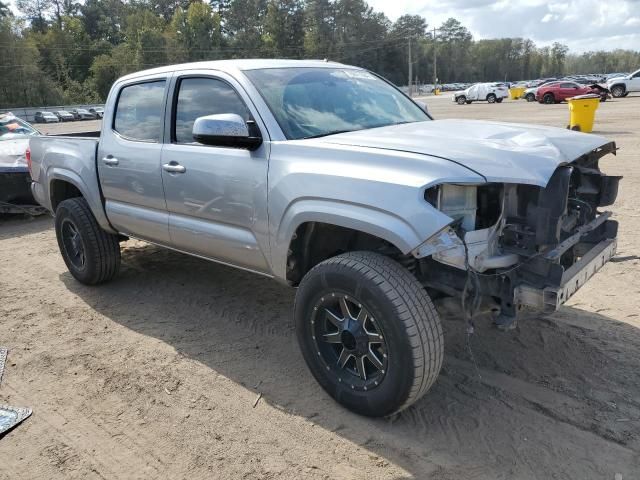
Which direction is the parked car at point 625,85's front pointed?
to the viewer's left

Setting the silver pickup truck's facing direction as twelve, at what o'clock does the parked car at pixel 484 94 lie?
The parked car is roughly at 8 o'clock from the silver pickup truck.

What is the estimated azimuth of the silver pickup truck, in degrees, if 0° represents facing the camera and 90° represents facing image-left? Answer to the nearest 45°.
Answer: approximately 315°

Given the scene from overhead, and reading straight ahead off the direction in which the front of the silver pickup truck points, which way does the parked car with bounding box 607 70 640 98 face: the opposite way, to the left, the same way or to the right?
the opposite way

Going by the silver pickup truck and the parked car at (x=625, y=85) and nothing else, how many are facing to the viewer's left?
1

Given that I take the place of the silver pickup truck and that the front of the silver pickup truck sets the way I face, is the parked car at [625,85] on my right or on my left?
on my left

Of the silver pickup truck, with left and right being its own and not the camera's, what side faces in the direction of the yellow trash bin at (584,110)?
left

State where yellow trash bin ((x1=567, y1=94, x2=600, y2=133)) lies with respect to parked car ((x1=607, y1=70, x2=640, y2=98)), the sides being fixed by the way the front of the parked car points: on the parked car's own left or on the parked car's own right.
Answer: on the parked car's own left
